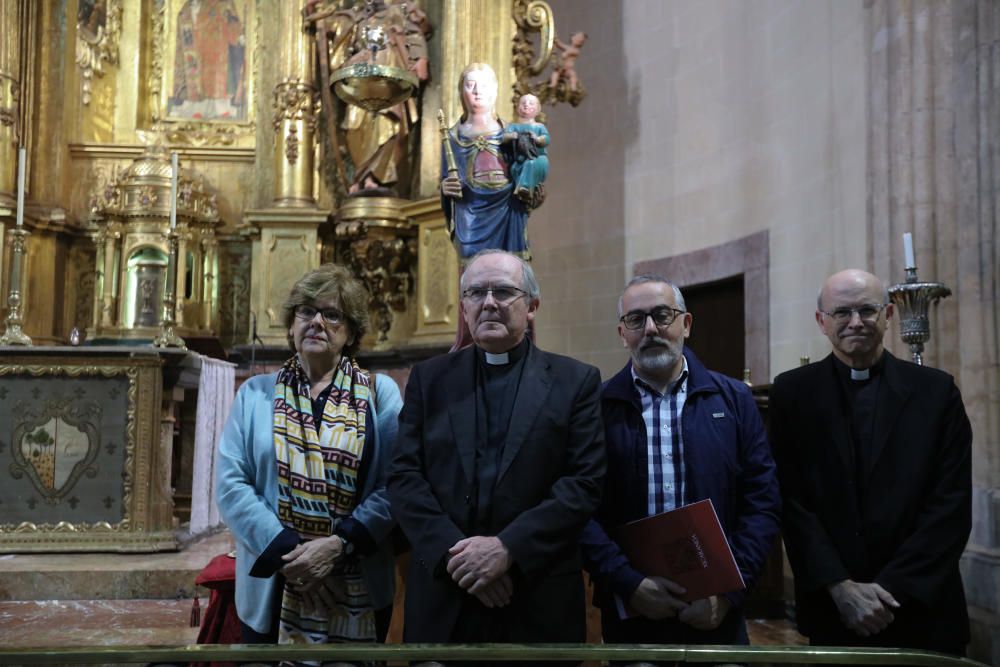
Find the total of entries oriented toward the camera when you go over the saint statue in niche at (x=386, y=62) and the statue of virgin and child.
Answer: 2

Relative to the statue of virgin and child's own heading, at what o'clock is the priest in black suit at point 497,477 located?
The priest in black suit is roughly at 12 o'clock from the statue of virgin and child.

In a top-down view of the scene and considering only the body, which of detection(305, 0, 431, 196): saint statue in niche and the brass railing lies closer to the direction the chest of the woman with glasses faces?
the brass railing

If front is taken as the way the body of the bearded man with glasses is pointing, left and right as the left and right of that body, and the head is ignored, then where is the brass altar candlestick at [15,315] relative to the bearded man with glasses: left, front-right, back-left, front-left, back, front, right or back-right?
back-right

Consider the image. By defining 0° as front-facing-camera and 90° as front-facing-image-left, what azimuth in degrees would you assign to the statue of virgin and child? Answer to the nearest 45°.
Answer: approximately 0°

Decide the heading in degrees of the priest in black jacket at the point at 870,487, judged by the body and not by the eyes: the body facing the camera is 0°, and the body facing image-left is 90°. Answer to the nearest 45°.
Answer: approximately 0°

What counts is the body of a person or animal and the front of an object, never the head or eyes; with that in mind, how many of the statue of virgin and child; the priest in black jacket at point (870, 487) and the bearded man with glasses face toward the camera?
3

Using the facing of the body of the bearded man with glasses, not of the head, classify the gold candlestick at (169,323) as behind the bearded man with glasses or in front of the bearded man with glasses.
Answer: behind

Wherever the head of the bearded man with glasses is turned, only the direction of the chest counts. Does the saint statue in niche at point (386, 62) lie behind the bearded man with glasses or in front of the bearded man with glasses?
behind

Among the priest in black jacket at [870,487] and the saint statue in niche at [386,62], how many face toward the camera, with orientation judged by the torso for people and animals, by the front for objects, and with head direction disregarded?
2
